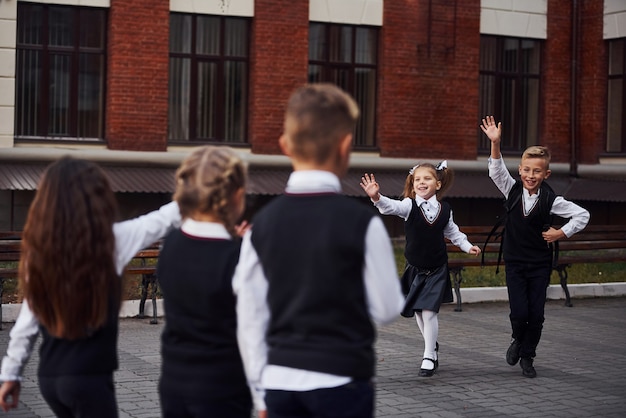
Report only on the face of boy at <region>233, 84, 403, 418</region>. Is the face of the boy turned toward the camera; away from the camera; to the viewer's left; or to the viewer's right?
away from the camera

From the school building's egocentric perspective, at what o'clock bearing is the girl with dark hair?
The girl with dark hair is roughly at 12 o'clock from the school building.

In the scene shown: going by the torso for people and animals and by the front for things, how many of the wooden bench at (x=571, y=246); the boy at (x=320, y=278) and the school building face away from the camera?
1

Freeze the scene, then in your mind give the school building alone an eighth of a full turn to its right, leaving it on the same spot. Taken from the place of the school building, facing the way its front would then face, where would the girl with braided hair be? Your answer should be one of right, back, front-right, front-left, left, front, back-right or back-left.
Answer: front-left

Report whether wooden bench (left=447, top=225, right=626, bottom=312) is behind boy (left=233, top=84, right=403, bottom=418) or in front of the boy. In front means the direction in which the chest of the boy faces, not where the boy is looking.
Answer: in front

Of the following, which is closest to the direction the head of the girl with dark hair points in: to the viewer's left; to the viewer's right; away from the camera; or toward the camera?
away from the camera

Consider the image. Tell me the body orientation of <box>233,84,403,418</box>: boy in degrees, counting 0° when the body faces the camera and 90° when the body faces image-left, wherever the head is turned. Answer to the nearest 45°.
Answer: approximately 180°

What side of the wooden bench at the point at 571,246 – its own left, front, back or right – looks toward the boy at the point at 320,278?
front

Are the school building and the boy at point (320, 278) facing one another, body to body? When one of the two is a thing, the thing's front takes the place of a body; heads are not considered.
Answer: yes

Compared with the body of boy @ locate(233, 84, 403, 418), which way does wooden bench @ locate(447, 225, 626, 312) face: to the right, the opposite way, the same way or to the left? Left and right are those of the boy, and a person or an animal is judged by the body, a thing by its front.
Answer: the opposite way

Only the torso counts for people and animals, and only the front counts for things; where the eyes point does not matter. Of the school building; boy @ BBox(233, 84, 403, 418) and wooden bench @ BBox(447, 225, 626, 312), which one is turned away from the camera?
the boy

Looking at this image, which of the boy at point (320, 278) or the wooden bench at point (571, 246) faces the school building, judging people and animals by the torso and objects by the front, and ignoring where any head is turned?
the boy

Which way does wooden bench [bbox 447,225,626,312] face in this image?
toward the camera

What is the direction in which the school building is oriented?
toward the camera

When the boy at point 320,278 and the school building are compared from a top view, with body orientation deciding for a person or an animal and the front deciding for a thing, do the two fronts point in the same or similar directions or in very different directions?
very different directions
